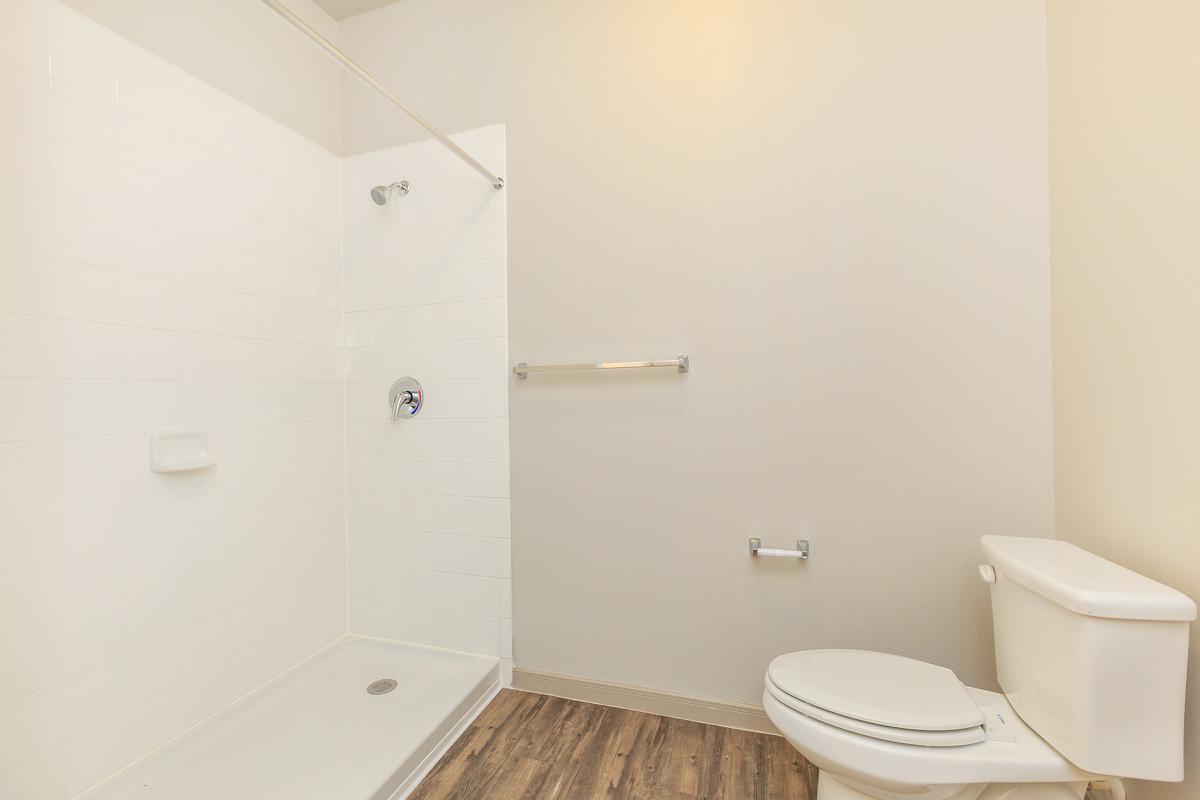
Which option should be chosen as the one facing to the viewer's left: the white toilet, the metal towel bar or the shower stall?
the white toilet

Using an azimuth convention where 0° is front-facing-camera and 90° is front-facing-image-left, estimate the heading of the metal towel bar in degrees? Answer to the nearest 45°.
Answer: approximately 0°

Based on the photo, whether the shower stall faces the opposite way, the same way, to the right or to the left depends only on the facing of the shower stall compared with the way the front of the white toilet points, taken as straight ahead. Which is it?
the opposite way

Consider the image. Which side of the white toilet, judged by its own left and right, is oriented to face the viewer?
left

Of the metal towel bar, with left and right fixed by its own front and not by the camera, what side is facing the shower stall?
right

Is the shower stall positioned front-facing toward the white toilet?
yes

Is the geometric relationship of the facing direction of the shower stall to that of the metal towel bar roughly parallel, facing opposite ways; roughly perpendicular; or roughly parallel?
roughly perpendicular

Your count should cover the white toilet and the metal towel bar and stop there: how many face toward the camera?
1
